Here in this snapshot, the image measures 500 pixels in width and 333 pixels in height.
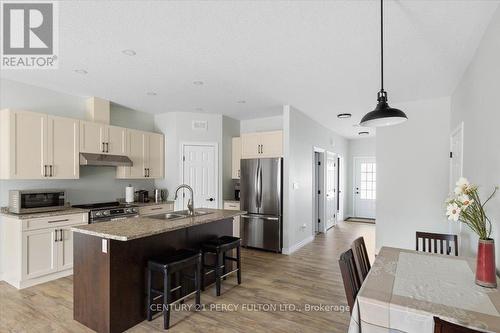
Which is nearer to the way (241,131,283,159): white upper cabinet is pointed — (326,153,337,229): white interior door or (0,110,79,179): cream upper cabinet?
the cream upper cabinet

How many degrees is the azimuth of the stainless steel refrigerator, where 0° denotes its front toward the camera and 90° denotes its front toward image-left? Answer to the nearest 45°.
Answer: approximately 45°

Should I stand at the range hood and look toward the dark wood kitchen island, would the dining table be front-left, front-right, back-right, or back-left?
front-left

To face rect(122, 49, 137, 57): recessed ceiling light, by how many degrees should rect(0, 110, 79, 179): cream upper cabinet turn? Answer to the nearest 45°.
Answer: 0° — it already faces it

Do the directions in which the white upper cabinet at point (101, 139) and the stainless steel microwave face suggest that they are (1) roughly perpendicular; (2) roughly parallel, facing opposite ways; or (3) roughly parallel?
roughly parallel

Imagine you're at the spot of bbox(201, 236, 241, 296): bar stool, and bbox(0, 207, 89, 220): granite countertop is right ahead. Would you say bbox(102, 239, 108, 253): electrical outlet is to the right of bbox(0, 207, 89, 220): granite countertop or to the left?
left

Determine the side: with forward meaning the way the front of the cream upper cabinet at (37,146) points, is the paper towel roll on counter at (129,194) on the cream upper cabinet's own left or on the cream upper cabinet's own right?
on the cream upper cabinet's own left

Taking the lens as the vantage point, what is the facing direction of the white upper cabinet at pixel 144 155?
facing the viewer and to the right of the viewer

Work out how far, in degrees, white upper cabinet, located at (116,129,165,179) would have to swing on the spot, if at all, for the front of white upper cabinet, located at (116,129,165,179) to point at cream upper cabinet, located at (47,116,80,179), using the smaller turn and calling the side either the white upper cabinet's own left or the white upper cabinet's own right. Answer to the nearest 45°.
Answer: approximately 90° to the white upper cabinet's own right

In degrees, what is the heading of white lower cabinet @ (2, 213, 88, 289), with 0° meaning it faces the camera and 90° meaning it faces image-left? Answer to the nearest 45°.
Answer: approximately 315°

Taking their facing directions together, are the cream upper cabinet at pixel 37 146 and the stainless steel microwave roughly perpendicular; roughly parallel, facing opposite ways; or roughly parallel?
roughly parallel

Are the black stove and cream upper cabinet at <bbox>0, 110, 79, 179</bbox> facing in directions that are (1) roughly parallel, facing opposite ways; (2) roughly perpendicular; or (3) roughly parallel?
roughly parallel

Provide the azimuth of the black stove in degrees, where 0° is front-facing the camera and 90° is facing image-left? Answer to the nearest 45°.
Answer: approximately 315°

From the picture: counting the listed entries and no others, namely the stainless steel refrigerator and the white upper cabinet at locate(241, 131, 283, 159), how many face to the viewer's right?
0

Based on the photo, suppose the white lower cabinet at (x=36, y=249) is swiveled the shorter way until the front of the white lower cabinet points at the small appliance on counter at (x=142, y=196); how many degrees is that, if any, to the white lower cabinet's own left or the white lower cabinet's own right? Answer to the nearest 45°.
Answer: approximately 90° to the white lower cabinet's own left
